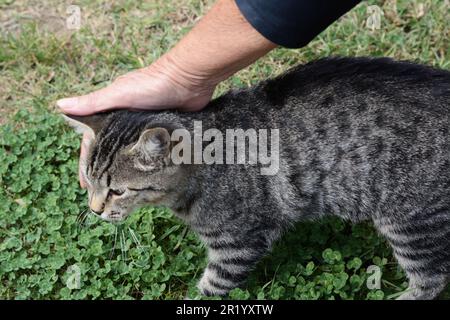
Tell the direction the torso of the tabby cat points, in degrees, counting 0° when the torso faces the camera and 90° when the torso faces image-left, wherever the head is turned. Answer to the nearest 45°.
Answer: approximately 90°
